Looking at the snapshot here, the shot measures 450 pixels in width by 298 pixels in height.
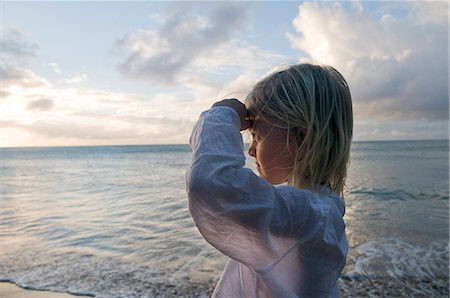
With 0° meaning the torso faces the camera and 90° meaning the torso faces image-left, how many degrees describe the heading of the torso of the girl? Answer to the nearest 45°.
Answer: approximately 90°
